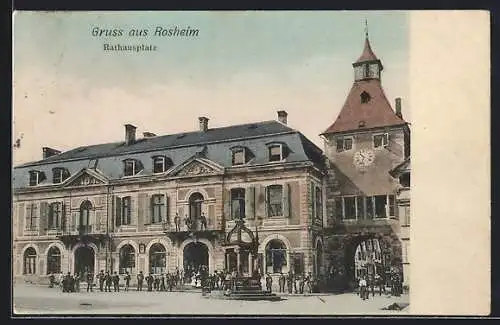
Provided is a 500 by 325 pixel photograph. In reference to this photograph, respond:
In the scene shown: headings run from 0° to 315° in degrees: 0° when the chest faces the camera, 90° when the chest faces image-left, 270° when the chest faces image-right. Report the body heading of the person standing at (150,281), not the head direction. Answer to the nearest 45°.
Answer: approximately 0°

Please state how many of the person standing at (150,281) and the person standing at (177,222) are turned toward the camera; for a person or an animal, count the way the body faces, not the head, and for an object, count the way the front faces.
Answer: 2

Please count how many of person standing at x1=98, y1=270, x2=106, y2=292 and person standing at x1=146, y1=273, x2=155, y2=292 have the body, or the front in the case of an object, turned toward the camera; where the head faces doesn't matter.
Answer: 2

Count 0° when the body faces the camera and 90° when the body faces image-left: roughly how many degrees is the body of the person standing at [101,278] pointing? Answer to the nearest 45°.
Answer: approximately 0°

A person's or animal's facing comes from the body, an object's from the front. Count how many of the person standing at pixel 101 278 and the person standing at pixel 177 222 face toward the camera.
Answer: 2
